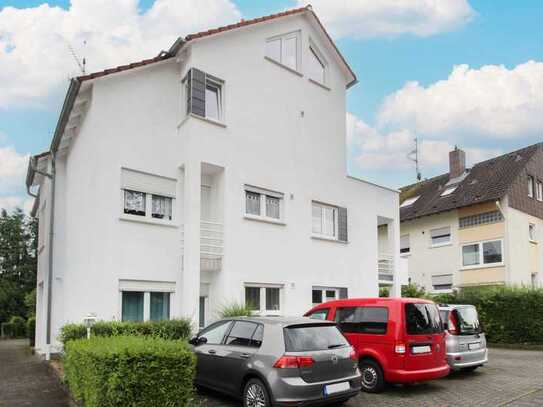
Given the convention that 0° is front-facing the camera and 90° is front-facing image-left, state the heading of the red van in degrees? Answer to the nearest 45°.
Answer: approximately 135°

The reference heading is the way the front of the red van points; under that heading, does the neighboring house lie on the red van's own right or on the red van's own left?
on the red van's own right

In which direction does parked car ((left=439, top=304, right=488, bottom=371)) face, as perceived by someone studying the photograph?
facing away from the viewer and to the left of the viewer

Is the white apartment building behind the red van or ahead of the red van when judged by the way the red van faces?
ahead

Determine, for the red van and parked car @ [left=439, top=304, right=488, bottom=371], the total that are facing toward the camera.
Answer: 0

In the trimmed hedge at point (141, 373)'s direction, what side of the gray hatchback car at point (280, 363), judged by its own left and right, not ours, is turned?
left

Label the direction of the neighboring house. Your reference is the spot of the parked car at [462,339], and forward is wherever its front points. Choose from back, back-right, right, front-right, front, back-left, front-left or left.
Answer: front-right

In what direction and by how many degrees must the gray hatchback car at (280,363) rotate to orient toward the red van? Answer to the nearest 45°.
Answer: approximately 90° to its right

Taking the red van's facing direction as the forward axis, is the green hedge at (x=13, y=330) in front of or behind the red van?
in front

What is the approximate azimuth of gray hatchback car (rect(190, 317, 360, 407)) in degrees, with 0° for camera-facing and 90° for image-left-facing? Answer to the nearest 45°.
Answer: approximately 135°

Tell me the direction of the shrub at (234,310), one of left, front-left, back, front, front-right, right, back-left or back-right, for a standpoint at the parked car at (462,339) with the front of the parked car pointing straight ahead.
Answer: front-left
